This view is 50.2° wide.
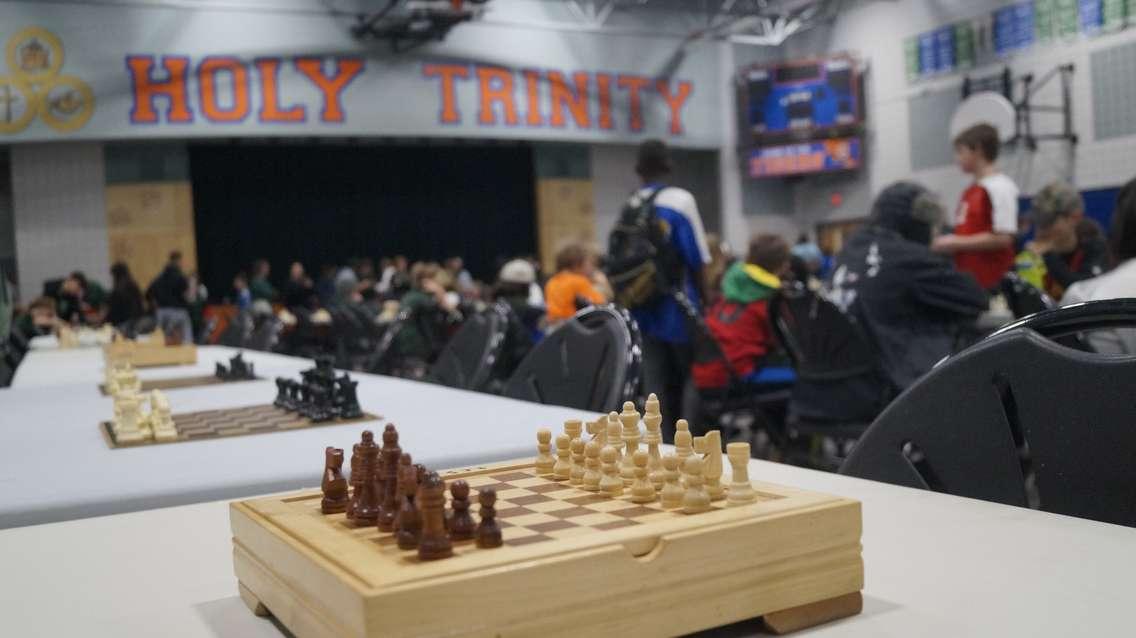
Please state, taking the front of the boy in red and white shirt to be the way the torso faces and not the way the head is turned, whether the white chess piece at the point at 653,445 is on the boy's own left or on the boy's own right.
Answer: on the boy's own left

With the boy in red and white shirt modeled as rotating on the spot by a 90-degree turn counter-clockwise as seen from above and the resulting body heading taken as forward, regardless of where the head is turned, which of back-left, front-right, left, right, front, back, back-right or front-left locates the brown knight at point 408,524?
front

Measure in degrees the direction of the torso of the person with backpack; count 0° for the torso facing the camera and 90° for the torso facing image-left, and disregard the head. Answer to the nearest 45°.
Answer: approximately 225°

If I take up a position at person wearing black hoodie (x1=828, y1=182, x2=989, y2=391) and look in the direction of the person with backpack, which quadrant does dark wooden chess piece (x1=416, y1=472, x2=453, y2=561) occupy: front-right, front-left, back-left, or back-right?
back-left

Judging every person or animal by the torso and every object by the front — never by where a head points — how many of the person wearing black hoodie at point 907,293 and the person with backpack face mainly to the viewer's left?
0

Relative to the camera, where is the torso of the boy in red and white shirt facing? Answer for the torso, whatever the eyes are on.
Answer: to the viewer's left

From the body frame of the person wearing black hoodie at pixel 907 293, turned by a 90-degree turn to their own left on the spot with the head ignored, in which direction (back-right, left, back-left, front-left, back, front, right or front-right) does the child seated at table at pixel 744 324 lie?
front

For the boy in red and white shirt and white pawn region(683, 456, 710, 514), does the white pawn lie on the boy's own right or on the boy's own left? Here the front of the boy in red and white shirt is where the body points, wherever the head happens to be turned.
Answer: on the boy's own left

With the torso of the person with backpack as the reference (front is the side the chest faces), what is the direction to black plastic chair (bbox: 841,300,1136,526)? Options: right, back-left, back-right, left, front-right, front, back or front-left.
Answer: back-right

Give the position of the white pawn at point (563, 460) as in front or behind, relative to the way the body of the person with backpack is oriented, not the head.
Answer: behind

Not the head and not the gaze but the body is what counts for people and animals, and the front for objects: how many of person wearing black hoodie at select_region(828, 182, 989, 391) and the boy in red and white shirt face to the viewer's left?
1

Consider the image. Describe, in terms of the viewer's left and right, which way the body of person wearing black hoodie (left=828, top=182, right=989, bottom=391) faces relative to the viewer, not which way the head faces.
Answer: facing away from the viewer and to the right of the viewer

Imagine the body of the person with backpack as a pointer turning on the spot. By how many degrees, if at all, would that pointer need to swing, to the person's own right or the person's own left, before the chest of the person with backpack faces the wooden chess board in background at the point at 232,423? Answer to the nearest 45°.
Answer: approximately 135° to the person's own right
